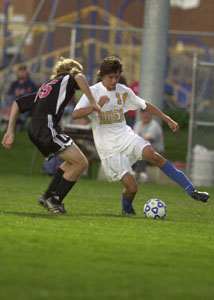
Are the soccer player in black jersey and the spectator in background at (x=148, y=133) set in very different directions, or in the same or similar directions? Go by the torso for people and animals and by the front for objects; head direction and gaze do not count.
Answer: very different directions

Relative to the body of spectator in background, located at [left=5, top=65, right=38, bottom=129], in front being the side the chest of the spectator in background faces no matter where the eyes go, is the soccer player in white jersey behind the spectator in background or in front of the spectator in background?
in front

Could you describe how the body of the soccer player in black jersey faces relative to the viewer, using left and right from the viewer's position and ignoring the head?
facing away from the viewer and to the right of the viewer

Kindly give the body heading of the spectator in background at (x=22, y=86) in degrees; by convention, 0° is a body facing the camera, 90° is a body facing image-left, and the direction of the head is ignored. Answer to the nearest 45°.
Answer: approximately 0°

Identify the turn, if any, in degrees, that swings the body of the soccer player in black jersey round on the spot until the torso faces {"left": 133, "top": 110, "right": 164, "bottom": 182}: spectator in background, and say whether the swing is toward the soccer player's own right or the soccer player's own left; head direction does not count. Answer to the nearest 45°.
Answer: approximately 45° to the soccer player's own left

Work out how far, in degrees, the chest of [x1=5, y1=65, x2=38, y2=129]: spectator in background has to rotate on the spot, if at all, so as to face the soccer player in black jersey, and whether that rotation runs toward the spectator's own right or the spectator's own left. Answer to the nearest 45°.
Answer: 0° — they already face them

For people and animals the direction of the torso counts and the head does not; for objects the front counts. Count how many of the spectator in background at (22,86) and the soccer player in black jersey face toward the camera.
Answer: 1

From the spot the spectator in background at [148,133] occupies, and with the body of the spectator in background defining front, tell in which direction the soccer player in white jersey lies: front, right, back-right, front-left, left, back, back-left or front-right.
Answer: front-left

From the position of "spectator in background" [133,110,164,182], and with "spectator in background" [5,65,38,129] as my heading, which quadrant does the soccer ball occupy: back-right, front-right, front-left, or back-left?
back-left

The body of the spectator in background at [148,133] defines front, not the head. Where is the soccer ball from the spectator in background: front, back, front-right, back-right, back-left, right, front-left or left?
front-left

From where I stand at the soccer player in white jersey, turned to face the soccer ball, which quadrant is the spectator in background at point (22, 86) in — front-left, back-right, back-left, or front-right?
back-left
